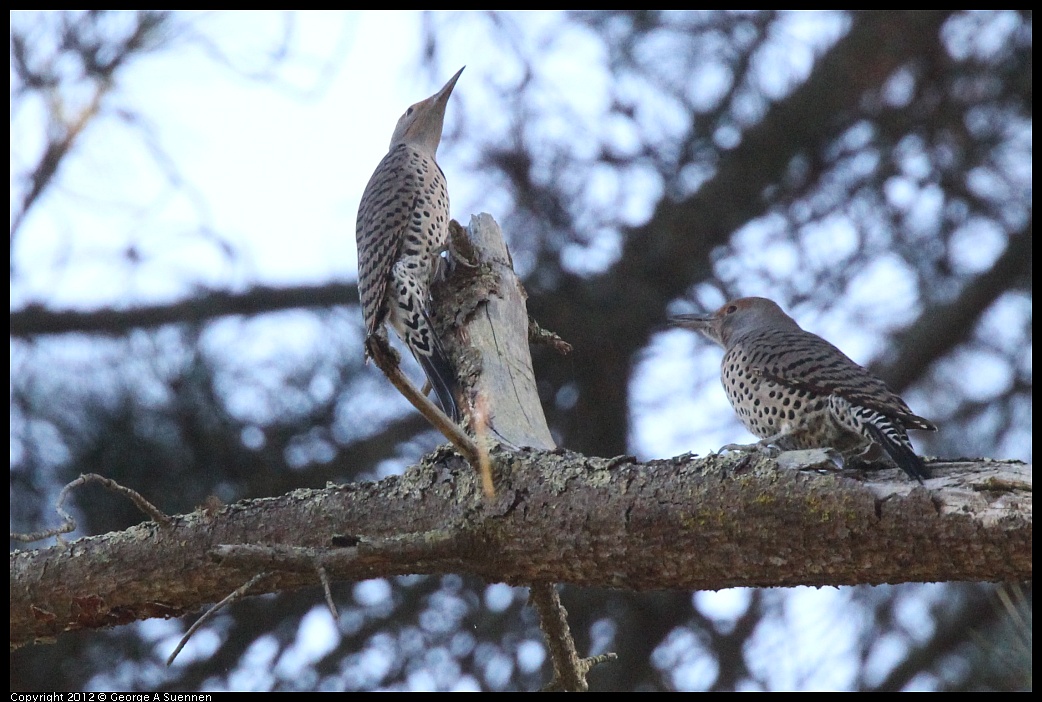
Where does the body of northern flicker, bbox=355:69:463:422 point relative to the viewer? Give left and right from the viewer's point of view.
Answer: facing to the right of the viewer
